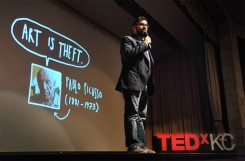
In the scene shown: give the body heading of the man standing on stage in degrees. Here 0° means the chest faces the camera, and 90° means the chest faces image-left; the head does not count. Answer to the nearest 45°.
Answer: approximately 315°

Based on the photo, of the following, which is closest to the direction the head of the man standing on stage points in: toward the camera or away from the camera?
toward the camera
